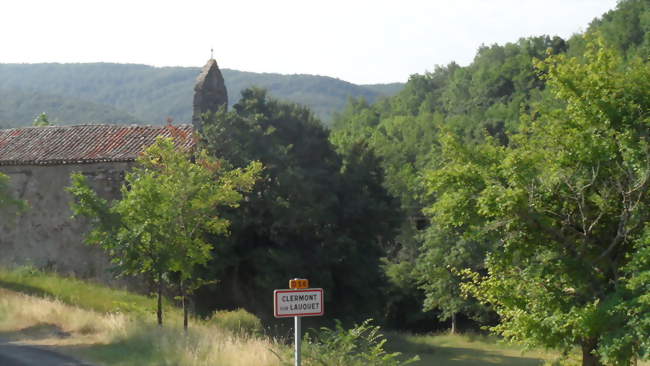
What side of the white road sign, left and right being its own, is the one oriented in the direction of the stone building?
back

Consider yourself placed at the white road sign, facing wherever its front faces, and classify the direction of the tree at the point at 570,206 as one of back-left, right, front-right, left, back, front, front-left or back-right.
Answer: back-left

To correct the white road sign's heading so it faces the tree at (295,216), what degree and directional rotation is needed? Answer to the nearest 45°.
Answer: approximately 180°

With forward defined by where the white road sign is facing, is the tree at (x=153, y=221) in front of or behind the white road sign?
behind

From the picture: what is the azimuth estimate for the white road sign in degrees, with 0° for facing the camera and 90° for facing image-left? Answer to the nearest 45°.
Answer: approximately 0°

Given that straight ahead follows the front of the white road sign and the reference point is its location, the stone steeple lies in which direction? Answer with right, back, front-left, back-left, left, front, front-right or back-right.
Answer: back

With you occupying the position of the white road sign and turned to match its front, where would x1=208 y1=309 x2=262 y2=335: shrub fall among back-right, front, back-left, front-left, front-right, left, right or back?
back
